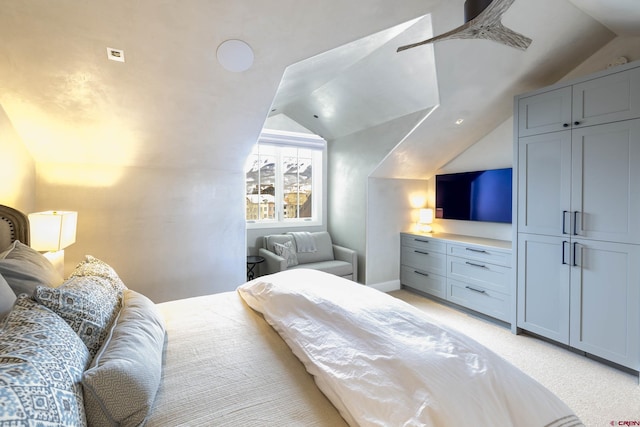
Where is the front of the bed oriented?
to the viewer's right

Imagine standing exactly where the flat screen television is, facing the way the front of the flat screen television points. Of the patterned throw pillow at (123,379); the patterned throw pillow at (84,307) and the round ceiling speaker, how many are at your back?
0

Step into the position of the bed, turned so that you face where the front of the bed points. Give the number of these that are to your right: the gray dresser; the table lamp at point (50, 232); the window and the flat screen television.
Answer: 0

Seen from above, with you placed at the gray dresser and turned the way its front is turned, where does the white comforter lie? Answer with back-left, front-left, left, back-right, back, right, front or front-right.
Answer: front-left

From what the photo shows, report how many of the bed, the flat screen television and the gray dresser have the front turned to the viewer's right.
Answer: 1

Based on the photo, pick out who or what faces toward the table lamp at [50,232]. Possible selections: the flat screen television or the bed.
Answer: the flat screen television

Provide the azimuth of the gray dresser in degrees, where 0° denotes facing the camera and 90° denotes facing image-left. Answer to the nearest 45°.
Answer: approximately 45°

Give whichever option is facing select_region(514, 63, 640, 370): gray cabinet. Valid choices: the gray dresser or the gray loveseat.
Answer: the gray loveseat

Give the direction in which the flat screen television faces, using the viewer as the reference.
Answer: facing the viewer and to the left of the viewer

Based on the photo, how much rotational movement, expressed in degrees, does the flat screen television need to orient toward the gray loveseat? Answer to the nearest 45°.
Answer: approximately 45° to its right

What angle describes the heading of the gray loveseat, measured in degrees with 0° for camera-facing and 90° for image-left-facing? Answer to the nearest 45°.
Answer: approximately 315°

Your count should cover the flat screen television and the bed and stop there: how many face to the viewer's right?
1

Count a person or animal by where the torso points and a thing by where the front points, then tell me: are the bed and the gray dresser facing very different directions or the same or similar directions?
very different directions

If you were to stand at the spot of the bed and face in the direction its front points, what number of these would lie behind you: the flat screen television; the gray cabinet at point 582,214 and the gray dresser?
0

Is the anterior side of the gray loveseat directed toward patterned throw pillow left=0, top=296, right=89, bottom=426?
no

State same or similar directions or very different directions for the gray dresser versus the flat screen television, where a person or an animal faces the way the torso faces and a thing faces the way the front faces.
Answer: same or similar directions

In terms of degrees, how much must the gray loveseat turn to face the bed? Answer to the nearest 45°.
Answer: approximately 45° to its right

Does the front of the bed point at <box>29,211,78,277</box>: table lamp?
no
